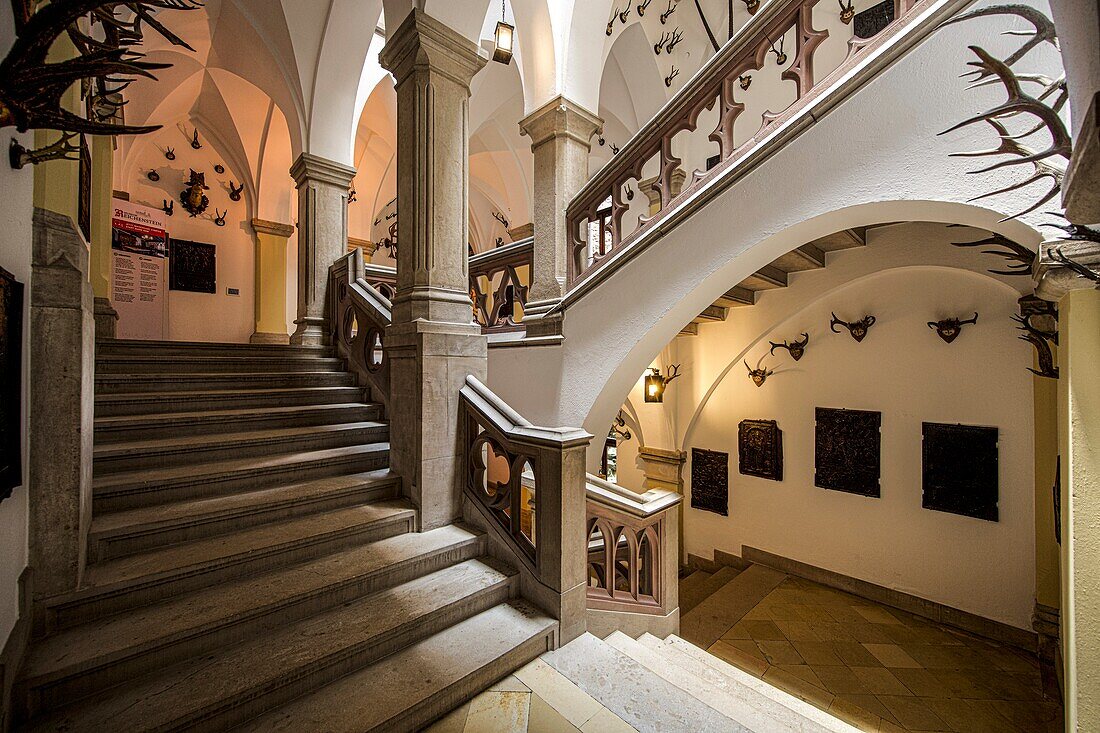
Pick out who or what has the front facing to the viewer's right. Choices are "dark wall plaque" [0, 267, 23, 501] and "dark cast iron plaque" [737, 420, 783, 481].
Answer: the dark wall plaque

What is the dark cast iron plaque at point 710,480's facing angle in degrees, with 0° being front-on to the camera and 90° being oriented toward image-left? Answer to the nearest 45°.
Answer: approximately 45°

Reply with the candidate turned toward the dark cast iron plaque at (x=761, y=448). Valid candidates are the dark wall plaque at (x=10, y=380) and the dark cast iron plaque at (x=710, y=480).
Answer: the dark wall plaque

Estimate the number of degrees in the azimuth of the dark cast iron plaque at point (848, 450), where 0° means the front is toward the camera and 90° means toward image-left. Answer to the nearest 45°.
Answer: approximately 45°

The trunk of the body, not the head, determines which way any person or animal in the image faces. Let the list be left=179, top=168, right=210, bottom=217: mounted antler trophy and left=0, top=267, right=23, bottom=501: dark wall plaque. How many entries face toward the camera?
1

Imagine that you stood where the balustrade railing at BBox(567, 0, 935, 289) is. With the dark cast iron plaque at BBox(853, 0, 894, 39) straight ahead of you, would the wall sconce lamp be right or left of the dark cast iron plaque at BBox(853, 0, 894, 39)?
left

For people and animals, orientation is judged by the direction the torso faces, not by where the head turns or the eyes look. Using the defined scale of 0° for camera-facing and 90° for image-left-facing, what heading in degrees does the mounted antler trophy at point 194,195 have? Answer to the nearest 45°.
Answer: approximately 0°

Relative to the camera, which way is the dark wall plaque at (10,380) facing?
to the viewer's right
